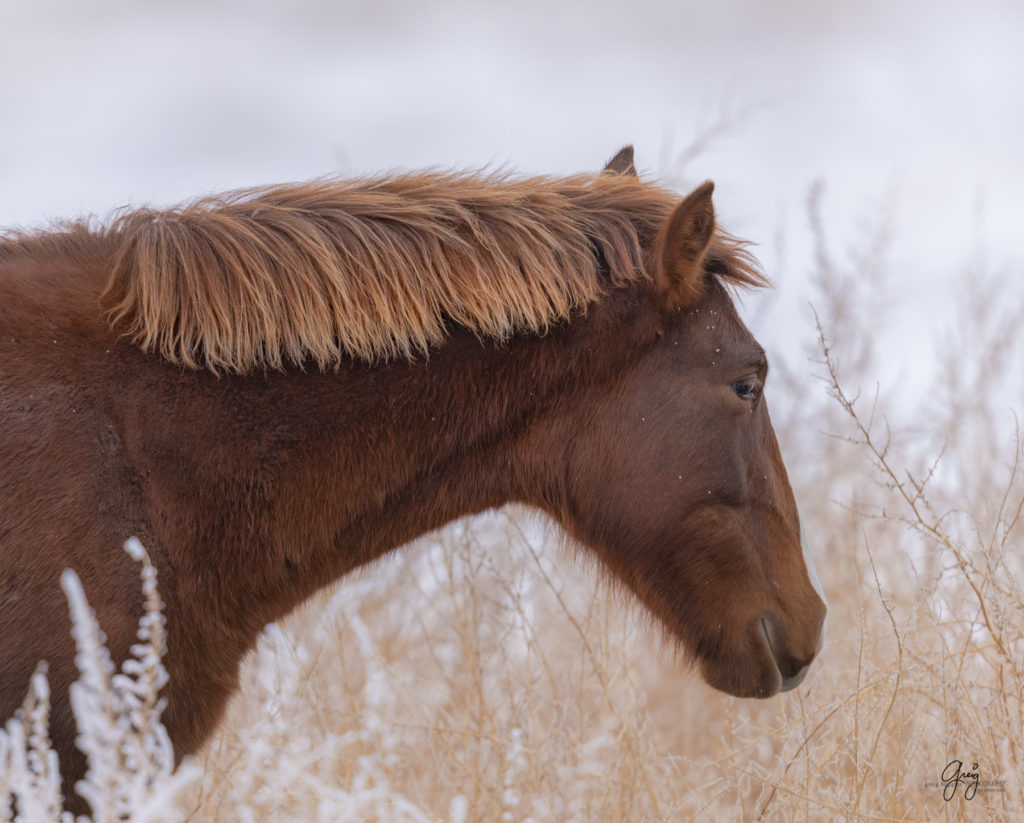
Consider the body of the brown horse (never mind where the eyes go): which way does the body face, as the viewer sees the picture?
to the viewer's right
